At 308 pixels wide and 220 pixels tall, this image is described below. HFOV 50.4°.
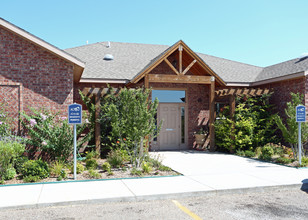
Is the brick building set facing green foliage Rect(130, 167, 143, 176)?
yes

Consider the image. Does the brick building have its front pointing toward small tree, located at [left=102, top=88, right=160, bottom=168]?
yes

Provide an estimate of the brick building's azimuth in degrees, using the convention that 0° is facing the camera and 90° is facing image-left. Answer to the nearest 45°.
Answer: approximately 0°

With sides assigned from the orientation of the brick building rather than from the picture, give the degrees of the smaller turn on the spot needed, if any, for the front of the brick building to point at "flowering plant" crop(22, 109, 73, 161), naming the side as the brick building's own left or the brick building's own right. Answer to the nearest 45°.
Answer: approximately 45° to the brick building's own right

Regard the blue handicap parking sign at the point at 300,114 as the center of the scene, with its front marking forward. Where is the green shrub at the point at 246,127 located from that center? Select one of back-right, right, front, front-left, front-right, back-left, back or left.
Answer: back-right
